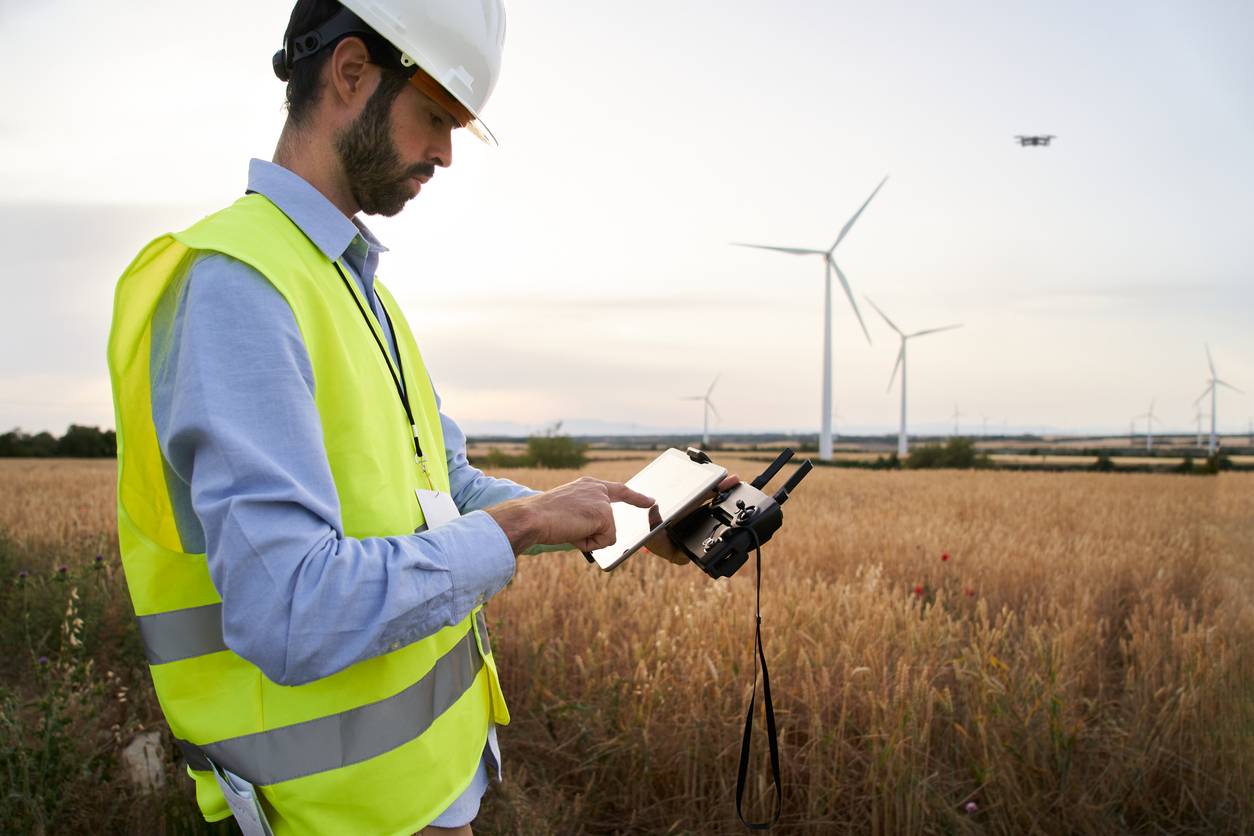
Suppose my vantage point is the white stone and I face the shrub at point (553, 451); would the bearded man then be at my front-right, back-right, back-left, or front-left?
back-right

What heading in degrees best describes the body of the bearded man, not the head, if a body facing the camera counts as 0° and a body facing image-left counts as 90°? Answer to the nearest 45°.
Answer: approximately 270°

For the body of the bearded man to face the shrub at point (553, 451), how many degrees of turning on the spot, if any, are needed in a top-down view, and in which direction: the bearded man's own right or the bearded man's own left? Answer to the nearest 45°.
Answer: approximately 90° to the bearded man's own left

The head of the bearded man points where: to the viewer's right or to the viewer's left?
to the viewer's right

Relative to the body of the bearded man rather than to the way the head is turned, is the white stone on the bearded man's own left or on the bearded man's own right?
on the bearded man's own left
